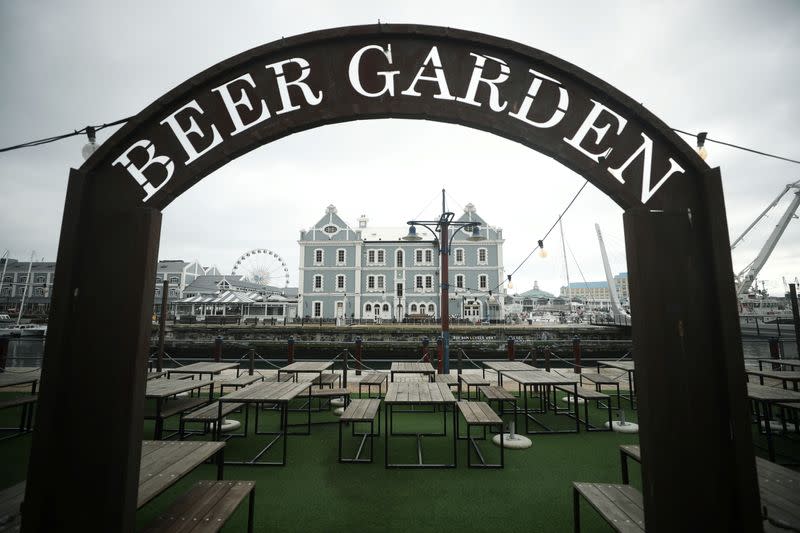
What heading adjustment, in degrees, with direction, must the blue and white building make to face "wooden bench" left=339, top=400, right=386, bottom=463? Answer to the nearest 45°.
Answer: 0° — it already faces it

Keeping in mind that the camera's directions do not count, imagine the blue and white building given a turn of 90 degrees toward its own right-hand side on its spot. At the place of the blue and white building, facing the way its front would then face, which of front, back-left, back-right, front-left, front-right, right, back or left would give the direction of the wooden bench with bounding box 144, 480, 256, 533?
left

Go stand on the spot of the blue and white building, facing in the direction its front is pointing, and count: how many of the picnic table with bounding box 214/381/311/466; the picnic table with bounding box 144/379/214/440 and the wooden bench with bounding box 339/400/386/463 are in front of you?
3

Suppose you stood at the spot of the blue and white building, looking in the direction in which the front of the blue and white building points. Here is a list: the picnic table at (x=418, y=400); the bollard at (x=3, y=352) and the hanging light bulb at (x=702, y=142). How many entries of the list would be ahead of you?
3

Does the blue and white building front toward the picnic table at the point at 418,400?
yes

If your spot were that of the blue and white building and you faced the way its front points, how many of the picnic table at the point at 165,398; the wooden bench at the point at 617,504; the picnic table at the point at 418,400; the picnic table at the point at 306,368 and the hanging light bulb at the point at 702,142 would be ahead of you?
5

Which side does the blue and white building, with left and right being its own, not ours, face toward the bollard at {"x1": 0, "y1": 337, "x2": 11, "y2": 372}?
front

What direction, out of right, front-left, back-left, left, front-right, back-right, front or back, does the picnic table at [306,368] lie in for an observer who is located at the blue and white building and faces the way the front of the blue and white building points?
front

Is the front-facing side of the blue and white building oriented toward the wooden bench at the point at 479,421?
yes

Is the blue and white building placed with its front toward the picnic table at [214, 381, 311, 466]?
yes

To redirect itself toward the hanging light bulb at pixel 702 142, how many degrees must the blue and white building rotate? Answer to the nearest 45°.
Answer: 0° — it already faces it

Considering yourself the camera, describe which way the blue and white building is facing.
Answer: facing the viewer

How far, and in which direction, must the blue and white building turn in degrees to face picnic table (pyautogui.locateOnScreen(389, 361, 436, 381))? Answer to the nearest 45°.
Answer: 0° — it already faces it

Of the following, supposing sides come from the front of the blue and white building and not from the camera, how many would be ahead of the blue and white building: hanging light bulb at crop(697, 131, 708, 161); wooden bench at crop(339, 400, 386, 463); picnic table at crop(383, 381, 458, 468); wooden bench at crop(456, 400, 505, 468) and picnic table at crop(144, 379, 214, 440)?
5

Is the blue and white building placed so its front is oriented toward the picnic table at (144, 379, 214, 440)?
yes

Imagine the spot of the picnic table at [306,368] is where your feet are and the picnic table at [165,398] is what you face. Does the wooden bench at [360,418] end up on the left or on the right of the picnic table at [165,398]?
left
